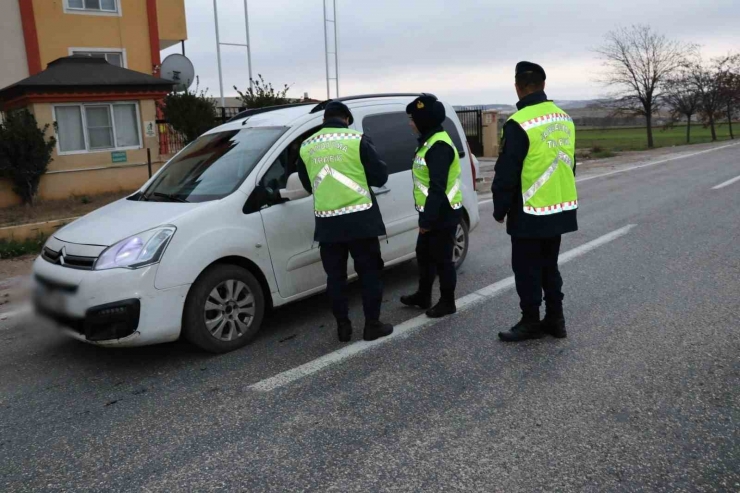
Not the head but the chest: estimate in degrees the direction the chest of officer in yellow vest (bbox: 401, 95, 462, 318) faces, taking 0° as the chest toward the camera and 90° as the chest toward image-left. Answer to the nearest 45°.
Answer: approximately 90°

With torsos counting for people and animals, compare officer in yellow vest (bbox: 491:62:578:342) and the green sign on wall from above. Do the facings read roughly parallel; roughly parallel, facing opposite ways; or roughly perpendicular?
roughly parallel, facing opposite ways

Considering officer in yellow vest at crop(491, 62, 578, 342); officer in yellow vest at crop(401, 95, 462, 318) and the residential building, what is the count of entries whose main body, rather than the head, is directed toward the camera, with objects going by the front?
1

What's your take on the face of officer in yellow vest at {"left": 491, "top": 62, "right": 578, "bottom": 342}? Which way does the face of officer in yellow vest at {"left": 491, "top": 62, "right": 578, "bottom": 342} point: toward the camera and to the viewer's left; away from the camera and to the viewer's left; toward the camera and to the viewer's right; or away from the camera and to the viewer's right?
away from the camera and to the viewer's left

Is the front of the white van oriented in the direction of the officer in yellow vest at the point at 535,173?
no

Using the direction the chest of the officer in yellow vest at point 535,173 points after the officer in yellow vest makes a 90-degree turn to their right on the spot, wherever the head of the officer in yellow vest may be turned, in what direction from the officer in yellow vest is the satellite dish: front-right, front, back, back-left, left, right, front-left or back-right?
left

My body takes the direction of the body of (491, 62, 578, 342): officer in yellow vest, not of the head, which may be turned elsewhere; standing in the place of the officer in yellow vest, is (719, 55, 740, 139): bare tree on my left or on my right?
on my right

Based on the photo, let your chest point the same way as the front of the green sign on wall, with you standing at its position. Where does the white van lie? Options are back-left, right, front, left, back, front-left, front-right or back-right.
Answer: front

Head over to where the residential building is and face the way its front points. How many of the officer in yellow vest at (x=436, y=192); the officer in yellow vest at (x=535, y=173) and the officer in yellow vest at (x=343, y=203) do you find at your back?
0

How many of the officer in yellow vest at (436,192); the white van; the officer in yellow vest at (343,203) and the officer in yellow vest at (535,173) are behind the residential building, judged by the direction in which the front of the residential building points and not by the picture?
0

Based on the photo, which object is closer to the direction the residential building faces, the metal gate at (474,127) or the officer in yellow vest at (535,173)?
the officer in yellow vest

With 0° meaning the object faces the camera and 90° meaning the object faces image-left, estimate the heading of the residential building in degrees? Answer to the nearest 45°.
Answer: approximately 0°

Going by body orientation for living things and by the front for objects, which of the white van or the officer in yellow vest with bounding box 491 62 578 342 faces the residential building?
the officer in yellow vest

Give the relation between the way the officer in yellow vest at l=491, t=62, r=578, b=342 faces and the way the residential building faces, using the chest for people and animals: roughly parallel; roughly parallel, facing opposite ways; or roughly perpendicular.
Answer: roughly parallel, facing opposite ways

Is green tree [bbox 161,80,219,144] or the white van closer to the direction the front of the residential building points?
the white van

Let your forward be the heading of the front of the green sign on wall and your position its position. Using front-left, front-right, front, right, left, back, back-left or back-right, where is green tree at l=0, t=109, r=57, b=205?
front-right

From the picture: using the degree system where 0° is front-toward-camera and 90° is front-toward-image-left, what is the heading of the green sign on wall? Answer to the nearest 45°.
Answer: approximately 0°
